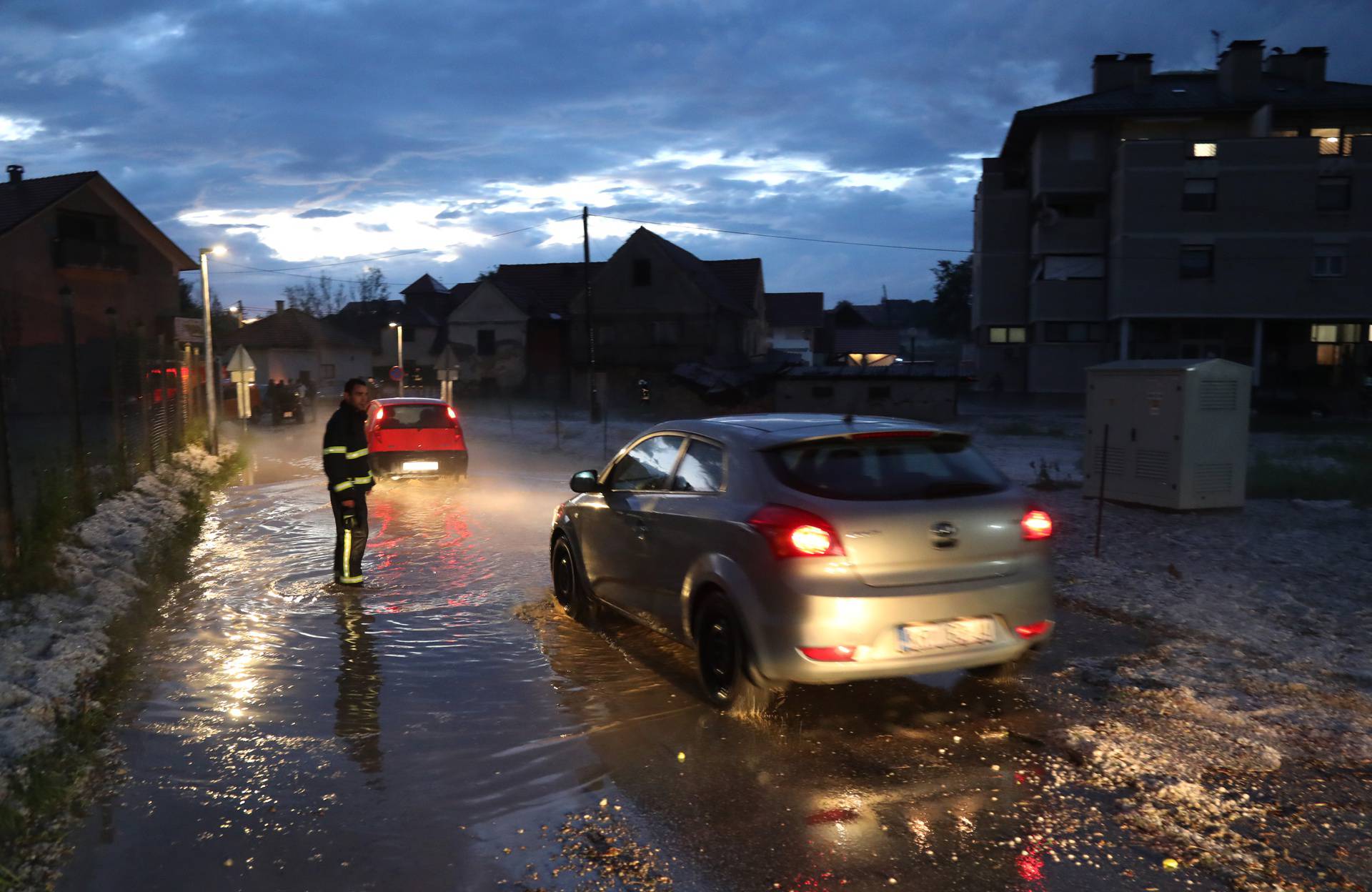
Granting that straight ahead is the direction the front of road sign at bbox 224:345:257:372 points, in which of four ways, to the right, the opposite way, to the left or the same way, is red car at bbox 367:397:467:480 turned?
the same way

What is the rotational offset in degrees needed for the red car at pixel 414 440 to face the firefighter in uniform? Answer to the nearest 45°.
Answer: approximately 180°

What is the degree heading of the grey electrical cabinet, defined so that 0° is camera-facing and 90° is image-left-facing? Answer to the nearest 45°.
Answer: approximately 45°

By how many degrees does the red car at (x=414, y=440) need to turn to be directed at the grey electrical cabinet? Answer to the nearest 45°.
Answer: approximately 135° to its right

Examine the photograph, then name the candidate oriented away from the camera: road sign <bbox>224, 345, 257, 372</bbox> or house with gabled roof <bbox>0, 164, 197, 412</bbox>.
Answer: the road sign

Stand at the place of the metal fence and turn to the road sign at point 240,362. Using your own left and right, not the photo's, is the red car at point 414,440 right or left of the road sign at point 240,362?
right

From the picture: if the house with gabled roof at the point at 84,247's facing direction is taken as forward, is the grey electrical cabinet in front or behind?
in front

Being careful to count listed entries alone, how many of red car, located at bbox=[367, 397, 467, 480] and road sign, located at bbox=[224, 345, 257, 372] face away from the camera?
2

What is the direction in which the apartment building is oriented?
toward the camera

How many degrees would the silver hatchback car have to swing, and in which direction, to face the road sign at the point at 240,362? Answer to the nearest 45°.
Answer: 0° — it already faces it

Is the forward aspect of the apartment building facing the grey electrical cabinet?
yes

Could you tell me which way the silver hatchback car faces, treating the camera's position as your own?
facing away from the viewer and to the left of the viewer

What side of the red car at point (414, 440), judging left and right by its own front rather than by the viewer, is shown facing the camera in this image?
back

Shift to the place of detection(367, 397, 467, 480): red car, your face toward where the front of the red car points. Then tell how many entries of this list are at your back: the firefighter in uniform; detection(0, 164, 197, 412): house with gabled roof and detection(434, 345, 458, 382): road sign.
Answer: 1

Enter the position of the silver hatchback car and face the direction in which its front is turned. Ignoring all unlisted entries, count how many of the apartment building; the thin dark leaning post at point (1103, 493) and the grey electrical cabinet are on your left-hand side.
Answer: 0

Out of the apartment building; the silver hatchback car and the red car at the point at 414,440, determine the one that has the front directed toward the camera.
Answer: the apartment building

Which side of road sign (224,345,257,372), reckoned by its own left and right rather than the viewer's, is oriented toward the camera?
back

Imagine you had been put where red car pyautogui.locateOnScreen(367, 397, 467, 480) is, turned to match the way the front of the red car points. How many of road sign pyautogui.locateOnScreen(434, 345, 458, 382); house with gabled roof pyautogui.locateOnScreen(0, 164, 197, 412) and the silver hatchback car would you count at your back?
1

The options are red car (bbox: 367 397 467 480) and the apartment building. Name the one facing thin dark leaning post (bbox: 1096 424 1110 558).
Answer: the apartment building
